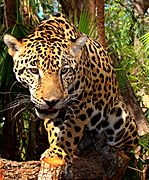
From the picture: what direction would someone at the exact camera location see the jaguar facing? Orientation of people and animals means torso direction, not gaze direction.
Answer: facing the viewer and to the left of the viewer
